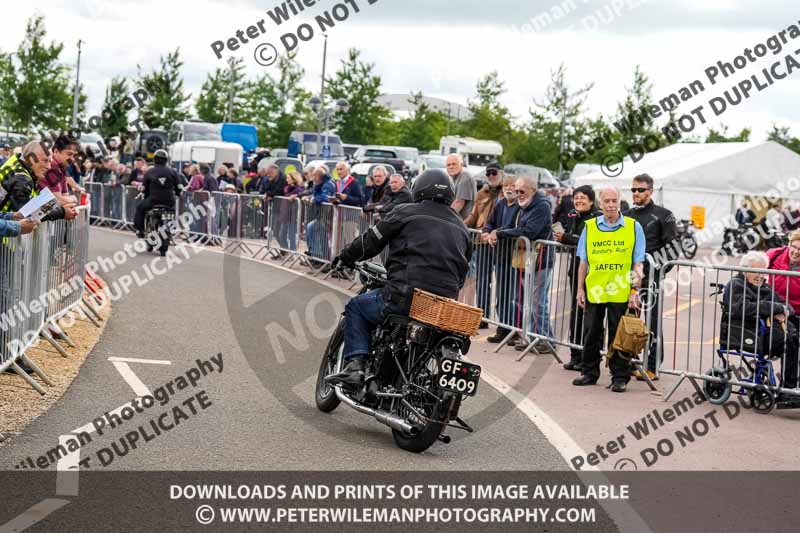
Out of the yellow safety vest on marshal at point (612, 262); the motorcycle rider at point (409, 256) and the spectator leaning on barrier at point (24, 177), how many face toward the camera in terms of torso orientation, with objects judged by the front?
1

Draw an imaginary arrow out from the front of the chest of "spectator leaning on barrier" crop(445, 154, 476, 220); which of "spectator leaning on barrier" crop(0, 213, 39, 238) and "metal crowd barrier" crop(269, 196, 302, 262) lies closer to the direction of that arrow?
the spectator leaning on barrier

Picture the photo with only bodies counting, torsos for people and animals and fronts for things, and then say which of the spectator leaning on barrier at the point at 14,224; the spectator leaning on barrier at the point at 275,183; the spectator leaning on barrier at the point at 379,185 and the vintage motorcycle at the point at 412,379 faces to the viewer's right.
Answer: the spectator leaning on barrier at the point at 14,224

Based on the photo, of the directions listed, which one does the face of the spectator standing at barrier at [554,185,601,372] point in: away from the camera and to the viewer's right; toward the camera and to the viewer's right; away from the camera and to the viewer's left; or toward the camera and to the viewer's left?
toward the camera and to the viewer's left

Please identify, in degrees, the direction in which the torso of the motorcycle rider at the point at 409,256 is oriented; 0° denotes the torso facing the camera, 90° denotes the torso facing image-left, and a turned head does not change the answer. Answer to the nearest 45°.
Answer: approximately 135°

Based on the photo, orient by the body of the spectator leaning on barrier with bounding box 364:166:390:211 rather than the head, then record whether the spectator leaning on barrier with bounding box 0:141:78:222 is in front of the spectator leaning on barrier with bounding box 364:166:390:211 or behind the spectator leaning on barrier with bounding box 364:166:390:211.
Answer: in front

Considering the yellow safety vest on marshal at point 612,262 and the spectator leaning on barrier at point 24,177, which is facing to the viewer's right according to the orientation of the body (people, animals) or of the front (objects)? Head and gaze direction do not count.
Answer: the spectator leaning on barrier

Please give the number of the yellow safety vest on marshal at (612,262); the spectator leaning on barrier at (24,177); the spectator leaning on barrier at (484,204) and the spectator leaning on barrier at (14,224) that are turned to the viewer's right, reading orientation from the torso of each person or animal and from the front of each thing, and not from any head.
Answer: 2

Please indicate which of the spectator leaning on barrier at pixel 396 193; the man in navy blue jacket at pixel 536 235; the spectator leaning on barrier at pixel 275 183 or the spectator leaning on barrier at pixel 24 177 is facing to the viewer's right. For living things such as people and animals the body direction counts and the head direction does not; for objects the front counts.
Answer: the spectator leaning on barrier at pixel 24 177
